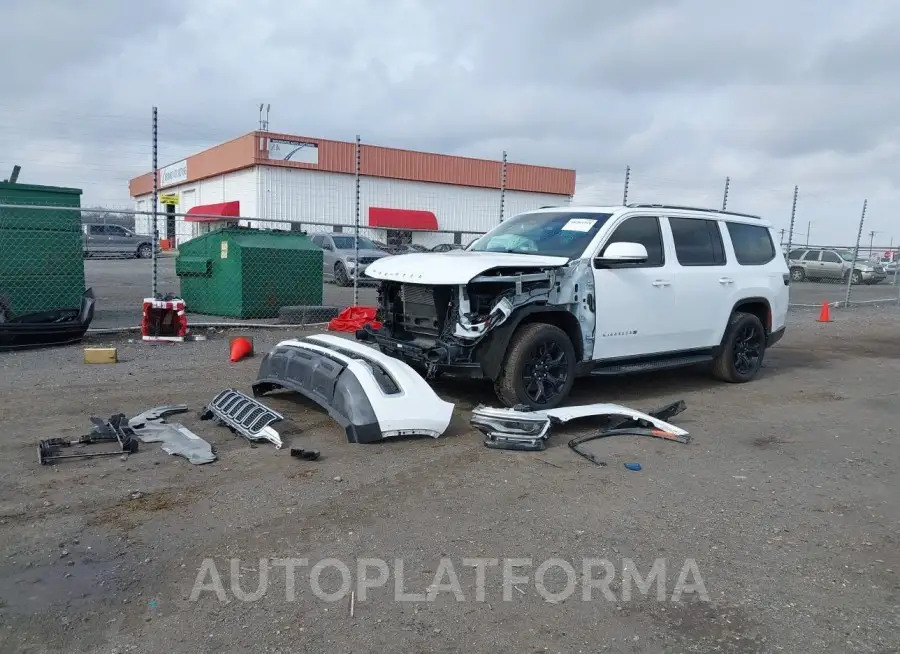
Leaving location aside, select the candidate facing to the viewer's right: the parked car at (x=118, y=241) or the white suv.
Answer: the parked car

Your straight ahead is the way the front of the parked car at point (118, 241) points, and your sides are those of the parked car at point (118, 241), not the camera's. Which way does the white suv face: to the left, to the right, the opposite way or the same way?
the opposite way

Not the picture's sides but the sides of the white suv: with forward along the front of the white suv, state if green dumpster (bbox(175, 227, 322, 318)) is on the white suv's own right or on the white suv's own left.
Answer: on the white suv's own right

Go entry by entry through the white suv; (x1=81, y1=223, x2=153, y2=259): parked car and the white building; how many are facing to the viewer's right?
1

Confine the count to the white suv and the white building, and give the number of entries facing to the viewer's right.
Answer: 0

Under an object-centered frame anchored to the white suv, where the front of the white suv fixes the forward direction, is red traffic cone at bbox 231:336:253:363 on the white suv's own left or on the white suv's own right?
on the white suv's own right

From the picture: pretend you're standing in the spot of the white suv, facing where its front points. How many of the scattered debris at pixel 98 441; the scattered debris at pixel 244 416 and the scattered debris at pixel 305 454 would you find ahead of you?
3

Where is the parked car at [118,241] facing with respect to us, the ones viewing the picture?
facing to the right of the viewer

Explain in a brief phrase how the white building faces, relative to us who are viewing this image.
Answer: facing the viewer and to the left of the viewer

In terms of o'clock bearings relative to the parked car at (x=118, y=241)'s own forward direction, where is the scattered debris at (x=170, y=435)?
The scattered debris is roughly at 3 o'clock from the parked car.

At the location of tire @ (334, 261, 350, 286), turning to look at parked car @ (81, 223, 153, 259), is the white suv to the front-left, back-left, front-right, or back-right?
back-left

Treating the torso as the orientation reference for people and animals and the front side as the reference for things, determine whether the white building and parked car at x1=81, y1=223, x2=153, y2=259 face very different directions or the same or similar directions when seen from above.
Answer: very different directions

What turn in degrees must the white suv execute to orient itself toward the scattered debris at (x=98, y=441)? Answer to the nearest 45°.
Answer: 0° — it already faces it

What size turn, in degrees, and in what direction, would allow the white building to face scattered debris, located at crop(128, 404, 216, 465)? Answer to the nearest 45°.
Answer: approximately 45° to its left

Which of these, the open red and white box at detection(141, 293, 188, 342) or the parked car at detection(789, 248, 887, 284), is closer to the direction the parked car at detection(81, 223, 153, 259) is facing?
the parked car

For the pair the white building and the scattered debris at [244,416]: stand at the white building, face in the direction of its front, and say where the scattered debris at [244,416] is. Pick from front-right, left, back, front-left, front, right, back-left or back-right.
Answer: front-left

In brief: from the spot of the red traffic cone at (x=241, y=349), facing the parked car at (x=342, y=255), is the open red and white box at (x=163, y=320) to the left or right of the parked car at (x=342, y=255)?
left
